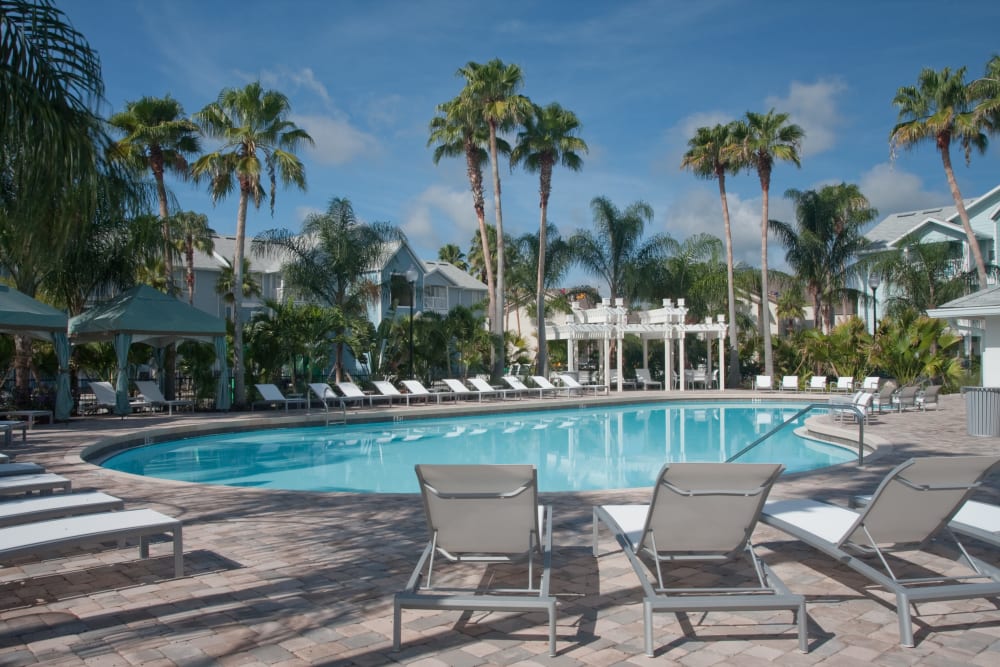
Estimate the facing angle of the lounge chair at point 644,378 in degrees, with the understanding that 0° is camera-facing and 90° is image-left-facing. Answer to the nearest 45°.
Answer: approximately 315°

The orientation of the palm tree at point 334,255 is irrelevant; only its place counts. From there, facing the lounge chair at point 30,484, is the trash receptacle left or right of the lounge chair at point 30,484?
left

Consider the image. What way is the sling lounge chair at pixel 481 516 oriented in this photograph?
away from the camera

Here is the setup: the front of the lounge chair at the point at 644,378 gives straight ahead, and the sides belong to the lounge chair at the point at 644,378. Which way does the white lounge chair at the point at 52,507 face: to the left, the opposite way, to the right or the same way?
to the left

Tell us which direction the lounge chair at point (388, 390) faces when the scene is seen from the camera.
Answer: facing the viewer and to the right of the viewer

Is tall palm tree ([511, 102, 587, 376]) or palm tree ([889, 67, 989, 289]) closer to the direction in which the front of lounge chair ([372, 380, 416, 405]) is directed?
the palm tree

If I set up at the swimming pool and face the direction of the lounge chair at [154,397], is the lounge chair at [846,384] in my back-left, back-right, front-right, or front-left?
back-right

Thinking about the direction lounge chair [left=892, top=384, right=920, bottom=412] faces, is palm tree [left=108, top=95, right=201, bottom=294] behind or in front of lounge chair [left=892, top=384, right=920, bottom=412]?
in front

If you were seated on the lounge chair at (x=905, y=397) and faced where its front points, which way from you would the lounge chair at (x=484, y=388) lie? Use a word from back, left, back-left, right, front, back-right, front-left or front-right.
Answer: front-right

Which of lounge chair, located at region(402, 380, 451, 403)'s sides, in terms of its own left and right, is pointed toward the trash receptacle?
front

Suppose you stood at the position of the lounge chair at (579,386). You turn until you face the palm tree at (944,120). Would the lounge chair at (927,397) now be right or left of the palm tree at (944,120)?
right

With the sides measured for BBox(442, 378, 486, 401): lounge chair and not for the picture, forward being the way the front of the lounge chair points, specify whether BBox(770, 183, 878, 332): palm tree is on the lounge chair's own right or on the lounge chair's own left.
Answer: on the lounge chair's own left

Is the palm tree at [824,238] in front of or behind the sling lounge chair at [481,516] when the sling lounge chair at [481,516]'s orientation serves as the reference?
in front

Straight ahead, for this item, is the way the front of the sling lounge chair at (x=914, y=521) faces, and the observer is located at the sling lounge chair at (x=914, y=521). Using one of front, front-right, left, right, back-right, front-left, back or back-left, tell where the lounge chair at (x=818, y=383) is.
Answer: front-right

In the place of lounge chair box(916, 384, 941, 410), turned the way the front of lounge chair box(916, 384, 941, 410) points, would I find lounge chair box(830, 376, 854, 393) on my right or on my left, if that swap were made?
on my right

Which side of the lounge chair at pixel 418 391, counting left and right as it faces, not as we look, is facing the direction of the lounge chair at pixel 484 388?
left

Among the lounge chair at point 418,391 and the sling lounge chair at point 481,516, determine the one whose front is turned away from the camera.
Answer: the sling lounge chair
